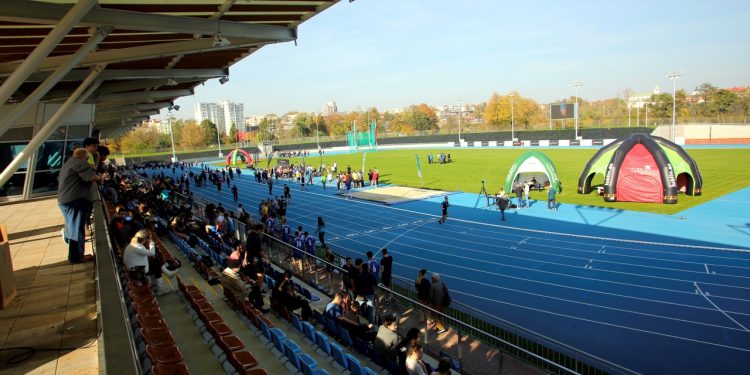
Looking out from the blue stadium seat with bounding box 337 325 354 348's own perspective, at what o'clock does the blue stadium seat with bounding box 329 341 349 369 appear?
the blue stadium seat with bounding box 329 341 349 369 is roughly at 3 o'clock from the blue stadium seat with bounding box 337 325 354 348.

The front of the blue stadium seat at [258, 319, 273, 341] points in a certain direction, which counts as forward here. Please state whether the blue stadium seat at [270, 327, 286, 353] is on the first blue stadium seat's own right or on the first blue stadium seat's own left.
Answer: on the first blue stadium seat's own right

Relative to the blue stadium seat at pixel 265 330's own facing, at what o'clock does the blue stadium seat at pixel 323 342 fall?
the blue stadium seat at pixel 323 342 is roughly at 1 o'clock from the blue stadium seat at pixel 265 330.

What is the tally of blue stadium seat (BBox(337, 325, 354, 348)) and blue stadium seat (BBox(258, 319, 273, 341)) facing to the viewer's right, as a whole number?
2

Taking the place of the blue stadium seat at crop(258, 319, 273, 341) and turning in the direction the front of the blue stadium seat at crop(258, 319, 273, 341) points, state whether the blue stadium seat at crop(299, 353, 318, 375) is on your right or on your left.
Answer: on your right

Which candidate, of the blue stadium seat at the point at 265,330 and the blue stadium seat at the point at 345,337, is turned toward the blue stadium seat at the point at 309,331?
the blue stadium seat at the point at 265,330

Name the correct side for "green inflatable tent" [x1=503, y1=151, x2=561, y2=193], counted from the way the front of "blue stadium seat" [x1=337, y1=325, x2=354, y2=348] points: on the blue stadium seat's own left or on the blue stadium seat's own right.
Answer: on the blue stadium seat's own left

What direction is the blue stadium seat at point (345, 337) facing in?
to the viewer's right

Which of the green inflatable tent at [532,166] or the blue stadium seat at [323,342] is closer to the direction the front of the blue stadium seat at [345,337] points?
the green inflatable tent

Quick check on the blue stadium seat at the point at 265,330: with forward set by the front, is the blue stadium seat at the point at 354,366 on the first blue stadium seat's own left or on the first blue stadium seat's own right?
on the first blue stadium seat's own right

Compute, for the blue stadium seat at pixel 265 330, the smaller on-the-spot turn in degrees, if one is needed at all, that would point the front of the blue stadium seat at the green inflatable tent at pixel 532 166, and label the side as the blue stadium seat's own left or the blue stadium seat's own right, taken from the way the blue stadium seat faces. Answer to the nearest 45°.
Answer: approximately 45° to the blue stadium seat's own left

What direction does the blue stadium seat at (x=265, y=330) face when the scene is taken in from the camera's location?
facing to the right of the viewer
